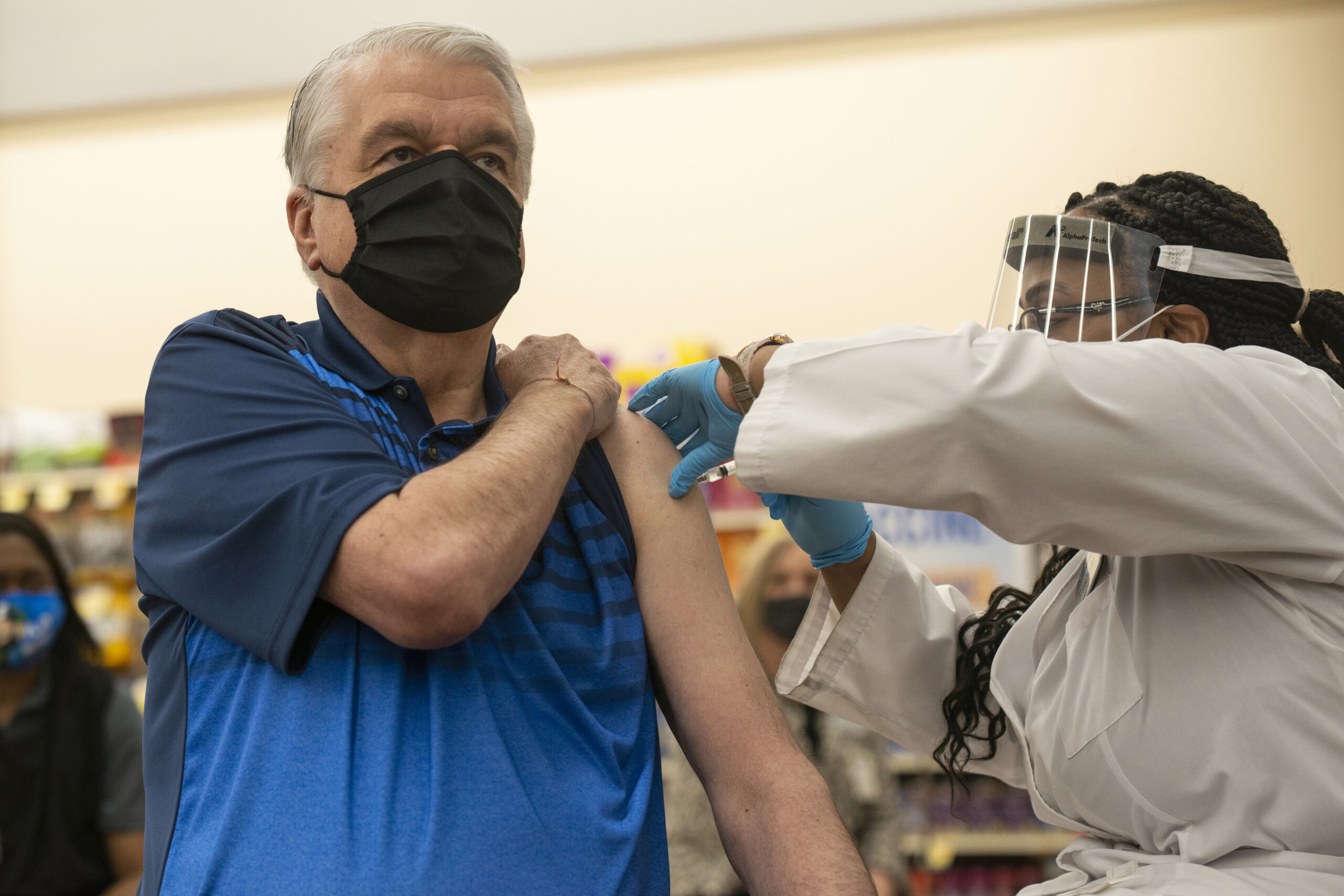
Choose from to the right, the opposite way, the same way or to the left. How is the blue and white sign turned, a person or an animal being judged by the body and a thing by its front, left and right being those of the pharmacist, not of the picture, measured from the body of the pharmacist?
to the left

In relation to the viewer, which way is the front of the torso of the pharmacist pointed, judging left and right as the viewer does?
facing to the left of the viewer

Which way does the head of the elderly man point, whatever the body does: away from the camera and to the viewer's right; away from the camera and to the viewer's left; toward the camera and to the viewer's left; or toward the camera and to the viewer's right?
toward the camera and to the viewer's right

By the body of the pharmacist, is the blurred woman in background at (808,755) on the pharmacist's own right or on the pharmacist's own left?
on the pharmacist's own right

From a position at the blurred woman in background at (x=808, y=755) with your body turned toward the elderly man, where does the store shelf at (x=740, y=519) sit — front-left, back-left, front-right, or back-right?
back-right

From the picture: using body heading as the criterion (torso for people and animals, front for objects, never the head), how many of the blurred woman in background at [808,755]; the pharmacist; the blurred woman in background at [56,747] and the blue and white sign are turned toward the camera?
3

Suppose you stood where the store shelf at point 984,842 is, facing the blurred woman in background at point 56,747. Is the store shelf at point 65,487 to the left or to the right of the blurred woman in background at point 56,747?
right

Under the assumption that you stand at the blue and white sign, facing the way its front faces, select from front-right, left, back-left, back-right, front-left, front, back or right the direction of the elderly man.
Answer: front

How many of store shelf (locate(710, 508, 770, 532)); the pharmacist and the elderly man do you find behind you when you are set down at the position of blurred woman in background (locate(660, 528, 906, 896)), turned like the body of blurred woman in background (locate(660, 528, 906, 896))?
1

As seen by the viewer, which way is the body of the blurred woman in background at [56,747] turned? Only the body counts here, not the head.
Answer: toward the camera

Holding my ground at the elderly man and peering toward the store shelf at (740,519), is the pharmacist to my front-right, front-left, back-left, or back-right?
front-right

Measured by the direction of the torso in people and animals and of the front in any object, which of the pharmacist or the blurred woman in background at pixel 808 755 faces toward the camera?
the blurred woman in background

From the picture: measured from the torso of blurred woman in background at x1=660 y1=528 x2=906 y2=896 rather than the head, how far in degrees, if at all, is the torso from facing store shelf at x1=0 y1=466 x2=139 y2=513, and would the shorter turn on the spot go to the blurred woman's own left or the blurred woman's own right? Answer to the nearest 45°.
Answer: approximately 90° to the blurred woman's own right

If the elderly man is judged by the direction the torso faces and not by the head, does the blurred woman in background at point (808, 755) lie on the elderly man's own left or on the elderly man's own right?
on the elderly man's own left

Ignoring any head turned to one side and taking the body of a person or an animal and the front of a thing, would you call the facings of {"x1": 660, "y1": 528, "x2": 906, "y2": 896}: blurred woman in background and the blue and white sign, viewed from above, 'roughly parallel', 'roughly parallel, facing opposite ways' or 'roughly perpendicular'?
roughly parallel

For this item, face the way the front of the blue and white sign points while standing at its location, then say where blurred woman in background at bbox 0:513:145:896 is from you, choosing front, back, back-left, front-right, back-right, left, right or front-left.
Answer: front-right

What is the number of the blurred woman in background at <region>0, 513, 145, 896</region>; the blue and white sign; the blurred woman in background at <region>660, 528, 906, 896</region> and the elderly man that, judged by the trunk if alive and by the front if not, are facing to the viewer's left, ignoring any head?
0

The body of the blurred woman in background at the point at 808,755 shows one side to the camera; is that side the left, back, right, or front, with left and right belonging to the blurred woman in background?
front

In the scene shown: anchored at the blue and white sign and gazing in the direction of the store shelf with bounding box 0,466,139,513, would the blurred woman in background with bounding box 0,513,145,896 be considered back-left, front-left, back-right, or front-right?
front-left
